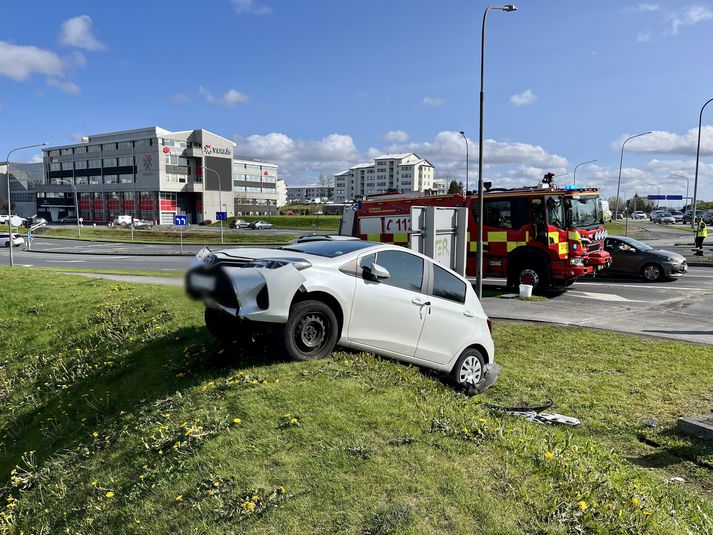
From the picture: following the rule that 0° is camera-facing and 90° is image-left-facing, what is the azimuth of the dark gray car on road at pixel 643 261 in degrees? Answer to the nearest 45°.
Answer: approximately 315°

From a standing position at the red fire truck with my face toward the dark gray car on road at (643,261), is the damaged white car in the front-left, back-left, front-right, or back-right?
back-right

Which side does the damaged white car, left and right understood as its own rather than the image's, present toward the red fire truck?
back

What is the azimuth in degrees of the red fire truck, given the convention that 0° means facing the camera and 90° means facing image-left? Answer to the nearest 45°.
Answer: approximately 315°

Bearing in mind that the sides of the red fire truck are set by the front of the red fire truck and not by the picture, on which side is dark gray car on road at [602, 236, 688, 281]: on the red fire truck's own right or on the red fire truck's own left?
on the red fire truck's own left

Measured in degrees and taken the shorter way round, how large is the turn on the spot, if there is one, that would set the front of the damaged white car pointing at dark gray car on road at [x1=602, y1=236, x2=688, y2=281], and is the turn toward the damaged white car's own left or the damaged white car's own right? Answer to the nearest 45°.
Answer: approximately 180°

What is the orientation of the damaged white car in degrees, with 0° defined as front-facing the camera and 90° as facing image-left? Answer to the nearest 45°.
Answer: approximately 45°
